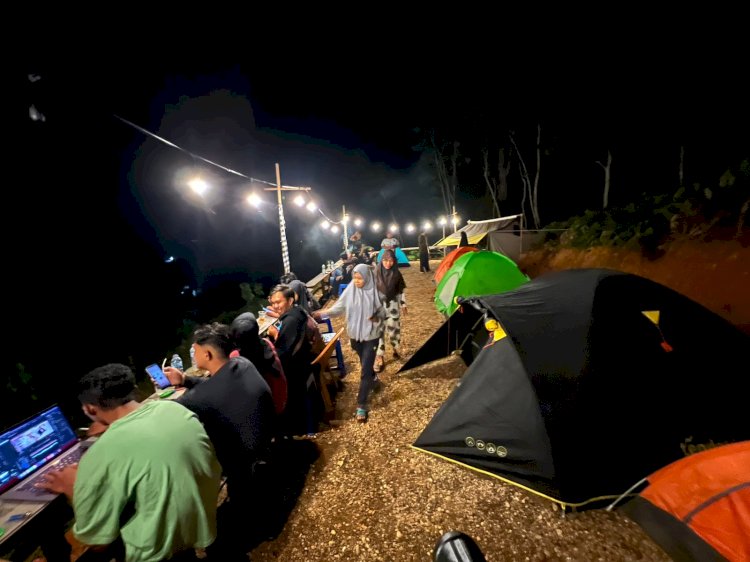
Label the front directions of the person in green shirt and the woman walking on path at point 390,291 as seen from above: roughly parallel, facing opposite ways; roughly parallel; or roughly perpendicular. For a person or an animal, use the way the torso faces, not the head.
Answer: roughly perpendicular

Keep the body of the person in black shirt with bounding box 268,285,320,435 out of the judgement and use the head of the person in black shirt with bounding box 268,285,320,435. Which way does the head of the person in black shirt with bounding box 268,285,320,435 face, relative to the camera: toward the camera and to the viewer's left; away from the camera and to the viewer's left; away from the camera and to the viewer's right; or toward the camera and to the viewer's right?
toward the camera and to the viewer's left

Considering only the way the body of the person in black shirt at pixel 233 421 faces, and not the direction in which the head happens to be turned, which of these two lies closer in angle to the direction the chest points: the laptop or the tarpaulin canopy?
the laptop

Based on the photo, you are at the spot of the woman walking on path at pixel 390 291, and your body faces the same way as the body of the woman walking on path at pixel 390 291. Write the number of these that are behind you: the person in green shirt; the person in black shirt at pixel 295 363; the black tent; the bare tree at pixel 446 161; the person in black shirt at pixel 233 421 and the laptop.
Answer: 1

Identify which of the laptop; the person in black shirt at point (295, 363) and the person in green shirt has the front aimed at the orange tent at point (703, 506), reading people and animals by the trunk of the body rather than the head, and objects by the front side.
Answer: the laptop

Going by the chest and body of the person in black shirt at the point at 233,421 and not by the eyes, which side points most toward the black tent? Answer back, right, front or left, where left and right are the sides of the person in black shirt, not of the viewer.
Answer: back

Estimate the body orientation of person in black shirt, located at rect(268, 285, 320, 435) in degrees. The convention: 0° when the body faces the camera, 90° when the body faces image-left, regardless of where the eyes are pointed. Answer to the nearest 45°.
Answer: approximately 90°

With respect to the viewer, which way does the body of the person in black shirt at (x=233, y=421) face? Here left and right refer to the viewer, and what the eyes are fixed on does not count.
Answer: facing away from the viewer and to the left of the viewer

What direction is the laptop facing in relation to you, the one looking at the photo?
facing the viewer and to the right of the viewer

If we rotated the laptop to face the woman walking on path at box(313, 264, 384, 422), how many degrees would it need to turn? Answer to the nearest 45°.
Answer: approximately 45° to its left

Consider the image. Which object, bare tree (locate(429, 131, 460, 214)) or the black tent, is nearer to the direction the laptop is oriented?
the black tent

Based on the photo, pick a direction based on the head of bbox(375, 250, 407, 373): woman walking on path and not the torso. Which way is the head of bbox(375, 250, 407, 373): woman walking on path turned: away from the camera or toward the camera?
toward the camera

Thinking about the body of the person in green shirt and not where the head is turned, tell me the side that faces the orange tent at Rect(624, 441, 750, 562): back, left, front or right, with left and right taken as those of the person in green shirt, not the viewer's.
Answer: back

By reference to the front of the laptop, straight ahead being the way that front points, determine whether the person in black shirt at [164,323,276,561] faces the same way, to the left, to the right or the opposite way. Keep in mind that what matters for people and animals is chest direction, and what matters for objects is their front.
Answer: the opposite way

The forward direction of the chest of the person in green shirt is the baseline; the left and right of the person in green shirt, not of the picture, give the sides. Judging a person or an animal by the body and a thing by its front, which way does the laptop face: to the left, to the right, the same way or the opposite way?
the opposite way

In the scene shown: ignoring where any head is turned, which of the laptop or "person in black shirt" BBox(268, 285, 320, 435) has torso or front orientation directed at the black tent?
the laptop

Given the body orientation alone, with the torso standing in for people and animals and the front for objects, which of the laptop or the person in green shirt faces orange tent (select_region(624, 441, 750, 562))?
the laptop

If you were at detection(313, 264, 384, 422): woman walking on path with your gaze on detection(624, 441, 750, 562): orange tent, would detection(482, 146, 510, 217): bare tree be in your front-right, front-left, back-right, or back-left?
back-left

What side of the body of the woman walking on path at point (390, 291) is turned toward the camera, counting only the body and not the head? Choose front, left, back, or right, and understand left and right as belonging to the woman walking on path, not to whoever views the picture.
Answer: front
